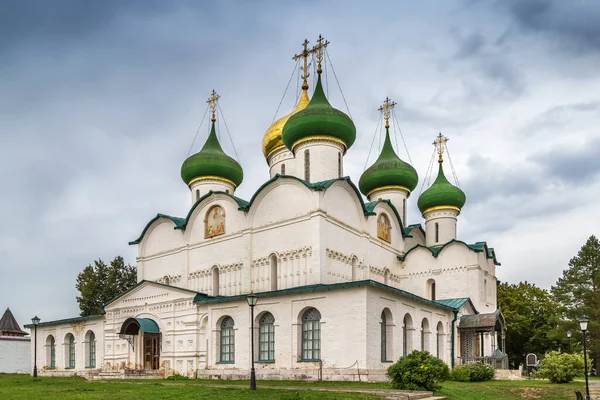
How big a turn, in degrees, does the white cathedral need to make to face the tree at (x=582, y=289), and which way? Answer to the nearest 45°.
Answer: approximately 180°

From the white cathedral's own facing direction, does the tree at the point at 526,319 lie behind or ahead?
behind

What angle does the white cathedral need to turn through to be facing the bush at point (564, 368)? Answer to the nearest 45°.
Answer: approximately 90° to its left

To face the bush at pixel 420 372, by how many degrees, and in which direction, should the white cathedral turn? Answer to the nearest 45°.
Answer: approximately 45° to its left

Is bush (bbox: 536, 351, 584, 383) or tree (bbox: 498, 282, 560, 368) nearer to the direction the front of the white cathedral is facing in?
the bush

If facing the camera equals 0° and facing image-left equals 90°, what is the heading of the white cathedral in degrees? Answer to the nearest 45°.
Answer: approximately 45°
